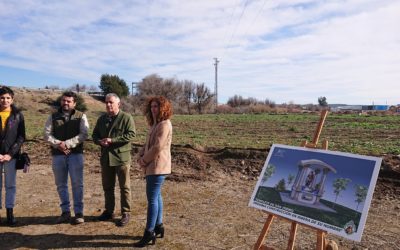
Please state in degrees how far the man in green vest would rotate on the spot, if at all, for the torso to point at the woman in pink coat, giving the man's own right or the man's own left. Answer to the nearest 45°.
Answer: approximately 45° to the man's own left

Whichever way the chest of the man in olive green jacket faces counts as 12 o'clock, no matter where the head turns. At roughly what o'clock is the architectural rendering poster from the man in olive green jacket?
The architectural rendering poster is roughly at 9 o'clock from the man in olive green jacket.

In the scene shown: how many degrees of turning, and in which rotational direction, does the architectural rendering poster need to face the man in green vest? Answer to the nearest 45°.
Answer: approximately 45° to its right

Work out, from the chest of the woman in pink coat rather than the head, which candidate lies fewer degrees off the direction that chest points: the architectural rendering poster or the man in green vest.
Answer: the man in green vest

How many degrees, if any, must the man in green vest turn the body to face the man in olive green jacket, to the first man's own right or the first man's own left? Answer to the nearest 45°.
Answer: approximately 90° to the first man's own left

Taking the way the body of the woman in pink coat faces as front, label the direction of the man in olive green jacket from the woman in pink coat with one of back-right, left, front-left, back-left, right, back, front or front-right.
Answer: front-right

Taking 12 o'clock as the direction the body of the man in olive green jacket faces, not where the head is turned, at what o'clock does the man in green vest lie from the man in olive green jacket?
The man in green vest is roughly at 2 o'clock from the man in olive green jacket.

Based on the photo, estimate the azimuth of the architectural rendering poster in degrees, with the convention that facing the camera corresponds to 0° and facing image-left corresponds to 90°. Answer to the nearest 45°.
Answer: approximately 45°

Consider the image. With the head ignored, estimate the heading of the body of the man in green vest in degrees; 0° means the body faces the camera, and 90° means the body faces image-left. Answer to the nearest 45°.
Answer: approximately 0°
